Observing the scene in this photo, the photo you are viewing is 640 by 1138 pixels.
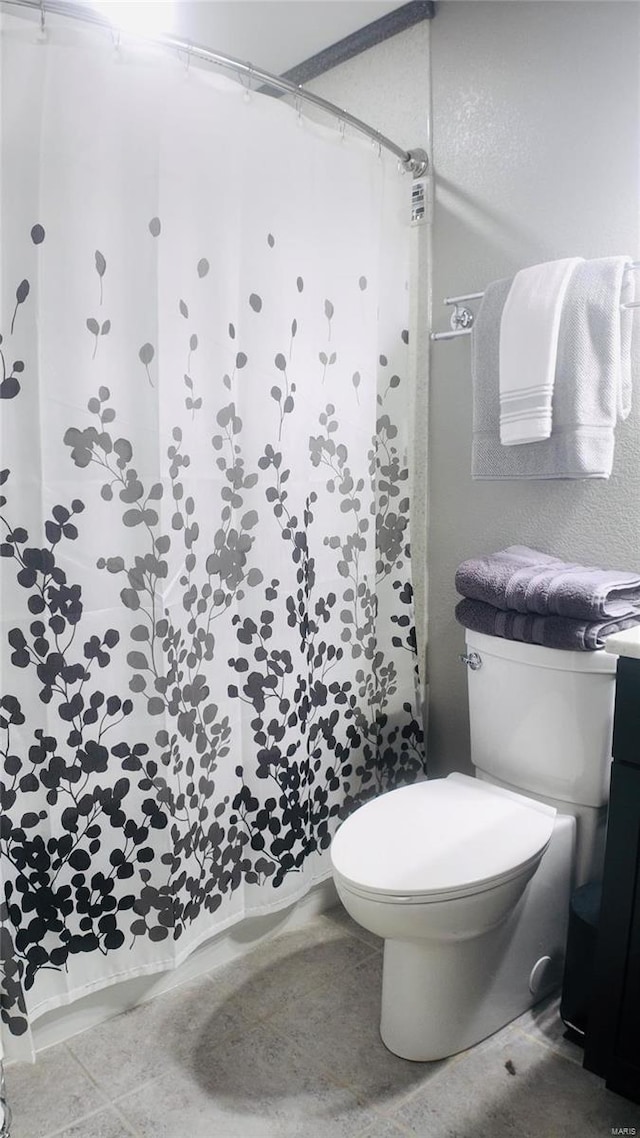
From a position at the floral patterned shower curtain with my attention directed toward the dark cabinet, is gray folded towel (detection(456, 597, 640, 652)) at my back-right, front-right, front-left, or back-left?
front-left

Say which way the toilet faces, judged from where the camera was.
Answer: facing the viewer and to the left of the viewer

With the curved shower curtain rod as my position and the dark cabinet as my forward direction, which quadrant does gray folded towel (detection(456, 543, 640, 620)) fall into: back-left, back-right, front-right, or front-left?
front-left
